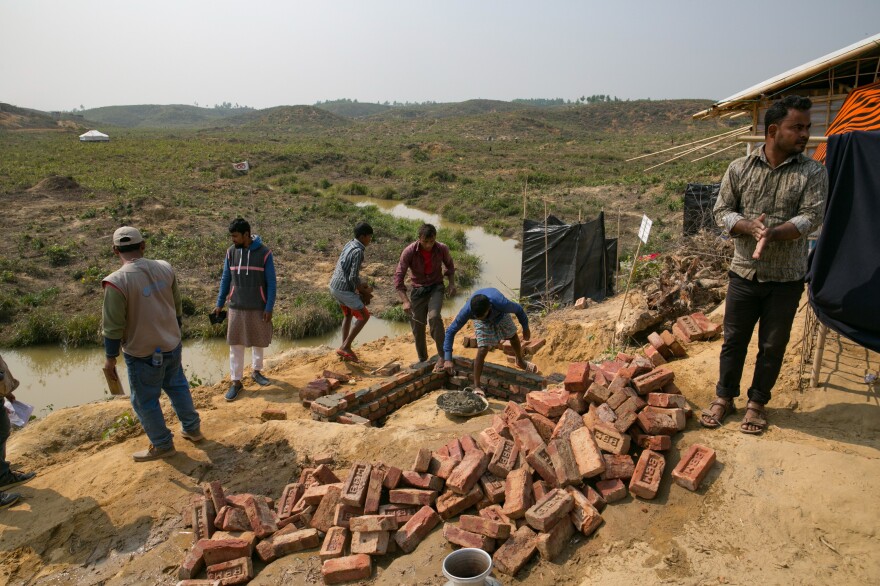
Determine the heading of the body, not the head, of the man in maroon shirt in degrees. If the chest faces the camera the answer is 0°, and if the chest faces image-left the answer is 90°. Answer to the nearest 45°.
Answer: approximately 0°

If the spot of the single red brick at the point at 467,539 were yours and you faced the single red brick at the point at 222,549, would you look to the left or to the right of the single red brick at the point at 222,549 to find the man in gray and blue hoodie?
right

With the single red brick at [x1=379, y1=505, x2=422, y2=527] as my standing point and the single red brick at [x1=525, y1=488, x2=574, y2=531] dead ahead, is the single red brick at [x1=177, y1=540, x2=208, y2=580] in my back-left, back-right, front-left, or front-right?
back-right

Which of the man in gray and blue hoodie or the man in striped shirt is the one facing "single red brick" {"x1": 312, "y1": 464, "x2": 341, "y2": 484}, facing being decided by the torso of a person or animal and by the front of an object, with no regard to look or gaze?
the man in gray and blue hoodie

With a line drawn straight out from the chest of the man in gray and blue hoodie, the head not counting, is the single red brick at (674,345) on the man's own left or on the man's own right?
on the man's own left

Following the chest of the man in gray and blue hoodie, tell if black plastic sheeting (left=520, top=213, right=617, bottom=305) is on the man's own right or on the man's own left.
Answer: on the man's own left

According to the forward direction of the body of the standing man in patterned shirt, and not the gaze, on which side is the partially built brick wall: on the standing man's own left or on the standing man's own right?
on the standing man's own right

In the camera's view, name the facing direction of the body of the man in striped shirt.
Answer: to the viewer's right

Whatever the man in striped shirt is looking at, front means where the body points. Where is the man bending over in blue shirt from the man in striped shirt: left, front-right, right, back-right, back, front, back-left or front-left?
front-right

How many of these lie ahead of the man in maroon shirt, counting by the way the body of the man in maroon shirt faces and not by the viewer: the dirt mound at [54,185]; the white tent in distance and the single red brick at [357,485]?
1

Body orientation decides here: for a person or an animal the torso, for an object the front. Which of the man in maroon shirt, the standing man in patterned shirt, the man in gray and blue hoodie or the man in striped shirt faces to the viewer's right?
the man in striped shirt
